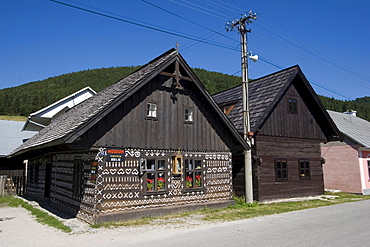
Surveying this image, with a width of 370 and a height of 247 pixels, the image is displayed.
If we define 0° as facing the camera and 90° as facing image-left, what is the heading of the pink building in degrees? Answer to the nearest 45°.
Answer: approximately 315°

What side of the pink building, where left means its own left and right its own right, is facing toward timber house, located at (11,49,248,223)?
right

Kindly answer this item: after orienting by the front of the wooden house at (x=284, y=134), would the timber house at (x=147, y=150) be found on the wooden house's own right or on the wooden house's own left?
on the wooden house's own right

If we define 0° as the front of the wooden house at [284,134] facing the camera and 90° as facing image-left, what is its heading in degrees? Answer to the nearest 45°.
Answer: approximately 315°

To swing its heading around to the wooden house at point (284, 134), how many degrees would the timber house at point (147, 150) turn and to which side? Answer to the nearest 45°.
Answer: approximately 90° to its left

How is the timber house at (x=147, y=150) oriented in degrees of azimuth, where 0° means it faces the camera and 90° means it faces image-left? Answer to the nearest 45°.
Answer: approximately 315°

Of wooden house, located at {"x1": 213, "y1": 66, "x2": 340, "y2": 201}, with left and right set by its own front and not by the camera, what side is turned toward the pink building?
left

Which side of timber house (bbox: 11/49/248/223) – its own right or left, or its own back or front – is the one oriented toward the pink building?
left

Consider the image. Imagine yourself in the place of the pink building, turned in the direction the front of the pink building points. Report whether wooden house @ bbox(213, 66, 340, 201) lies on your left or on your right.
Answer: on your right
